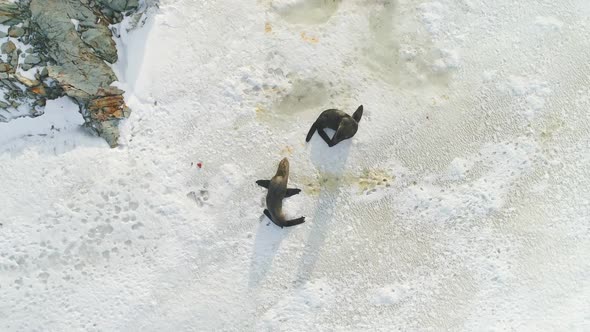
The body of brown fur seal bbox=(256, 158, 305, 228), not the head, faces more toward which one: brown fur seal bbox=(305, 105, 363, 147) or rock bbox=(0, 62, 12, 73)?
the brown fur seal

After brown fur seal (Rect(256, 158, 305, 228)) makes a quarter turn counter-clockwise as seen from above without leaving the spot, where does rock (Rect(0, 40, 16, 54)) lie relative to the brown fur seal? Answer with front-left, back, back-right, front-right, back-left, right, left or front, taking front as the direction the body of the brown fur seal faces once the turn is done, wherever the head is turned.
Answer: front

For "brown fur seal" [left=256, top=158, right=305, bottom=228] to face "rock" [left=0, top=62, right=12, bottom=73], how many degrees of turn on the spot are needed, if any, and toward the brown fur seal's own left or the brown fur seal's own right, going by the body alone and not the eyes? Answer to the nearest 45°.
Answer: approximately 90° to the brown fur seal's own left

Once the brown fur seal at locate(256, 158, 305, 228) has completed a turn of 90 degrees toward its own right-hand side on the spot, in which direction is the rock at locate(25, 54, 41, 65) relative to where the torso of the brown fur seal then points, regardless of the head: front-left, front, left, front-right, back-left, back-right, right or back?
back

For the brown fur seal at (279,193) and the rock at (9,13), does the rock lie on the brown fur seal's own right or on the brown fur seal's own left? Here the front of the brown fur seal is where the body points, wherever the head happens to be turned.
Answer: on the brown fur seal's own left

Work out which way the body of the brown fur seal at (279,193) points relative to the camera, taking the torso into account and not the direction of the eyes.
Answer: away from the camera

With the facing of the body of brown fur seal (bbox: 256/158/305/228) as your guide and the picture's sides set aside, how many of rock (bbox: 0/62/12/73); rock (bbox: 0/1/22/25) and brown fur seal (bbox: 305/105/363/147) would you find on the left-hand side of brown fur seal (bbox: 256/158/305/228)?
2

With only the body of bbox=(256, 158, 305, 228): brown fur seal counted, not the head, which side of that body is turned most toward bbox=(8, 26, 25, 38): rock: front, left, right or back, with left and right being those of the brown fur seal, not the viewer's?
left

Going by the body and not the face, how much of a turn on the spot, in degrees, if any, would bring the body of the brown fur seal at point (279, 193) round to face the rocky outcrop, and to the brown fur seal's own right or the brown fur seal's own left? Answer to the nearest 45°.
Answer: approximately 90° to the brown fur seal's own left
